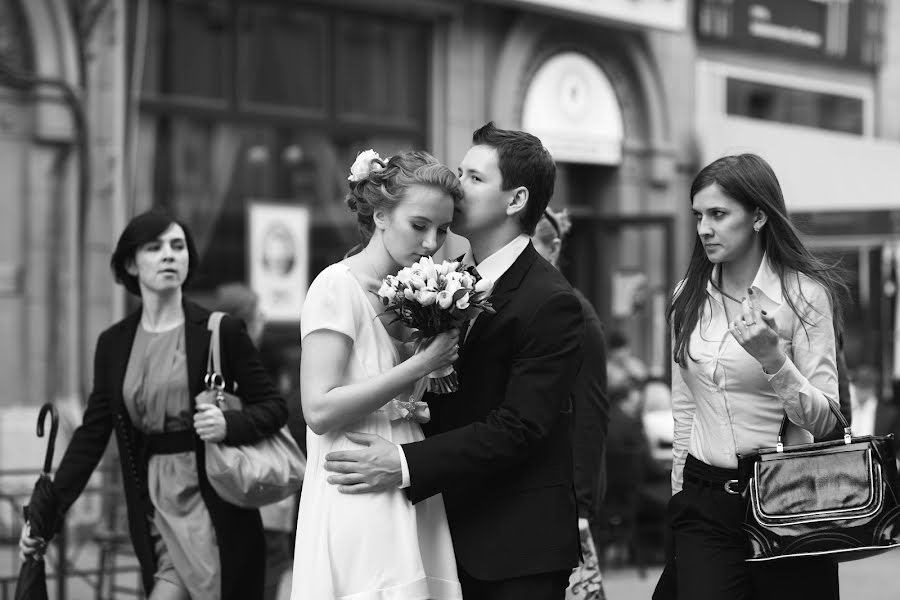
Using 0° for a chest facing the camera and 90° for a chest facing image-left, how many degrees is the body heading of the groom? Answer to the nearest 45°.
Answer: approximately 90°

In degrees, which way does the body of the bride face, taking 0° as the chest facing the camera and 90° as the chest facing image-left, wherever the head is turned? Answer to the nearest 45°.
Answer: approximately 315°

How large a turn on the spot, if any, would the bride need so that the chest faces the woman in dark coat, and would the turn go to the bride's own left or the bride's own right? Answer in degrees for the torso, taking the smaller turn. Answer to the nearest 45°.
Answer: approximately 180°

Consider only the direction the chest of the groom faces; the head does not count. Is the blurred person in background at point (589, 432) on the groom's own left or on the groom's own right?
on the groom's own right

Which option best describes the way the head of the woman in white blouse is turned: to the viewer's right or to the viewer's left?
to the viewer's left

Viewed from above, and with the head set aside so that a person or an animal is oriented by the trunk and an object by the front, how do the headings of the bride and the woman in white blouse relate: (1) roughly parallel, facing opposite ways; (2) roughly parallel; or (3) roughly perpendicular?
roughly perpendicular

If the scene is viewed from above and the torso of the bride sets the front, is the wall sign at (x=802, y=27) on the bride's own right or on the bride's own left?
on the bride's own left

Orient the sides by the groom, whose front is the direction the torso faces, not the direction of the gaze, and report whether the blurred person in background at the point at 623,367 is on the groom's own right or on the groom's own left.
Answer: on the groom's own right

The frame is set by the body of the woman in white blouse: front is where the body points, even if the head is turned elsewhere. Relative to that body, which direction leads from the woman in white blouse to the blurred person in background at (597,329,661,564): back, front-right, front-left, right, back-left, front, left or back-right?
back-right
